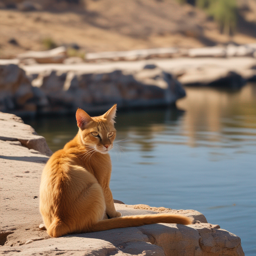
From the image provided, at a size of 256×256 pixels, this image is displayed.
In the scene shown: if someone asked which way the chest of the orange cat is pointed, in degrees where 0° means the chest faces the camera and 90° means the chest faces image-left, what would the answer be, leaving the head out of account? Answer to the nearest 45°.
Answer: approximately 225°

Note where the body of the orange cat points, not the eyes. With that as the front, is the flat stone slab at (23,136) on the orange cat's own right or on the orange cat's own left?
on the orange cat's own left

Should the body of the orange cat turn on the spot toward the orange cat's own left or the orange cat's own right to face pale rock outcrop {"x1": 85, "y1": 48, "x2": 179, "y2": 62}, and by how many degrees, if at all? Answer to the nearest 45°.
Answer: approximately 45° to the orange cat's own left

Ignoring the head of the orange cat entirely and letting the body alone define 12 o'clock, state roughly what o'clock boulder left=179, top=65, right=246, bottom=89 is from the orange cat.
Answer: The boulder is roughly at 11 o'clock from the orange cat.
